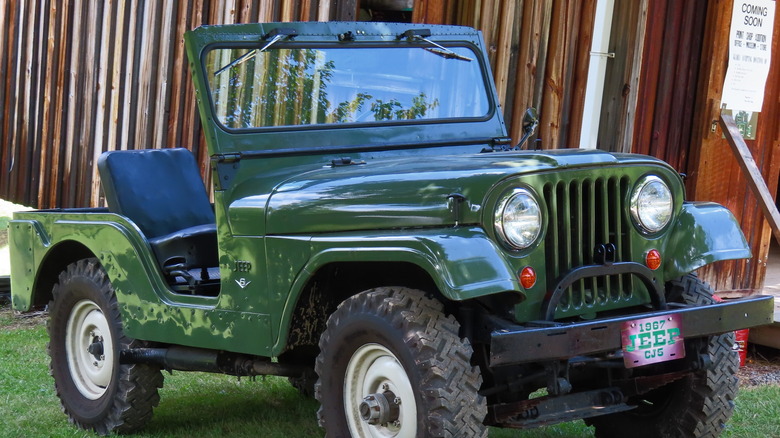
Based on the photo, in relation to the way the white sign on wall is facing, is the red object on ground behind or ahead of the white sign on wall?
ahead

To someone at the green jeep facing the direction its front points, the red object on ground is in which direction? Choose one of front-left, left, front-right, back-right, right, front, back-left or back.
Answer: left

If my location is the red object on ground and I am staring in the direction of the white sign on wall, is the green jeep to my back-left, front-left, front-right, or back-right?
back-left

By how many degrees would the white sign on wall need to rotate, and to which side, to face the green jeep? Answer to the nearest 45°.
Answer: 0° — it already faces it

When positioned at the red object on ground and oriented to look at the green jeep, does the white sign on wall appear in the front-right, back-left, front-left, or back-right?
back-right

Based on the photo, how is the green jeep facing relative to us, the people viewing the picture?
facing the viewer and to the right of the viewer

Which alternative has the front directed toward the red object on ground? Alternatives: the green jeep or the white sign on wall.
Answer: the white sign on wall

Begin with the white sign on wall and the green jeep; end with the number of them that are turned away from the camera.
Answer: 0

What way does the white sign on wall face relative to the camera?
toward the camera

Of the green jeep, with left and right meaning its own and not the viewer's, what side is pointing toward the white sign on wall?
left
